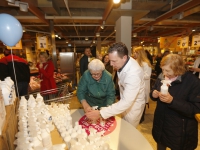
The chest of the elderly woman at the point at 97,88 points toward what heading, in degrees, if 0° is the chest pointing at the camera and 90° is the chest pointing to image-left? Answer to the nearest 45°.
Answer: approximately 0°

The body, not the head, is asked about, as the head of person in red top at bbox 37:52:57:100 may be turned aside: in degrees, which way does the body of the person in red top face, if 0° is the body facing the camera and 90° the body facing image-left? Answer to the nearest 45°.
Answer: approximately 45°

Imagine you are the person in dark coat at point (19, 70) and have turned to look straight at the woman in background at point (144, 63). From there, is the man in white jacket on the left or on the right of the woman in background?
right
